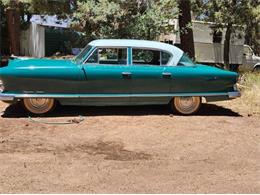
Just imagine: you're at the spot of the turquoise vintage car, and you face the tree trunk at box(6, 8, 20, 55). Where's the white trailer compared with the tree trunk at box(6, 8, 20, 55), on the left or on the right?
right

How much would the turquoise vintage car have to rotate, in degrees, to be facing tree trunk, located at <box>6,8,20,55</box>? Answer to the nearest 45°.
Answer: approximately 90° to its right

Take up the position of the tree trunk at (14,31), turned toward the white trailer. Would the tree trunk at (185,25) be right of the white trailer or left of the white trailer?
right

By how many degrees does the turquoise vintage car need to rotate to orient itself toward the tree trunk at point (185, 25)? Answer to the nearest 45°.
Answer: approximately 90° to its right

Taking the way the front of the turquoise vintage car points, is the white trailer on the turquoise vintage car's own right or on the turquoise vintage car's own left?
on the turquoise vintage car's own right

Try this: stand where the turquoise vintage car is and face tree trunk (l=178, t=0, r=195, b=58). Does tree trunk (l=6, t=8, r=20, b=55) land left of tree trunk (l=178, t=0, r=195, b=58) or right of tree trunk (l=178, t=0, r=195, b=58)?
left

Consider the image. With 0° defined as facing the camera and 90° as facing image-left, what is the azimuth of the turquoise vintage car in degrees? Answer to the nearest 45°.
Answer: approximately 90°
